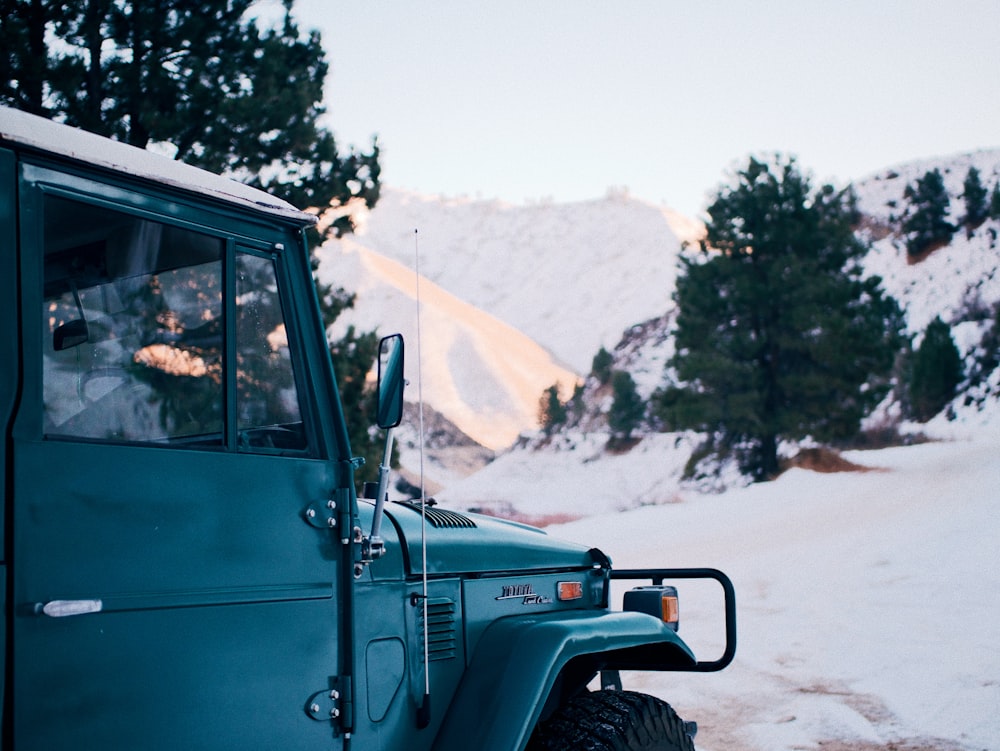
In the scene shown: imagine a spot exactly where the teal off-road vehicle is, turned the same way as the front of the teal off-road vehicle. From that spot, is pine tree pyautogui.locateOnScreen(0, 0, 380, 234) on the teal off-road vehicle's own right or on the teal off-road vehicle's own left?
on the teal off-road vehicle's own left

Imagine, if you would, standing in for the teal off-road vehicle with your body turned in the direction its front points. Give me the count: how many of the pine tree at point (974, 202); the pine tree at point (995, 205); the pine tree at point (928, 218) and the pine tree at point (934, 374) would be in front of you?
4

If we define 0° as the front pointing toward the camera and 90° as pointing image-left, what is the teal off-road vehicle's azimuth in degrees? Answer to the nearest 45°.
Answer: approximately 225°

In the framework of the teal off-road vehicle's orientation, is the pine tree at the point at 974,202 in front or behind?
in front

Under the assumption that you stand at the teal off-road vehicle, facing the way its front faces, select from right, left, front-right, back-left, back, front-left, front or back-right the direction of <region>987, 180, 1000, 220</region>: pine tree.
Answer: front

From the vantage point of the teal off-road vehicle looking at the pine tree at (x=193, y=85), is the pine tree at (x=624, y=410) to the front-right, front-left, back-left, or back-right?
front-right

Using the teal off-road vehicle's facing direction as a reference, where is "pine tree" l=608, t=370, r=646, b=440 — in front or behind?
in front
